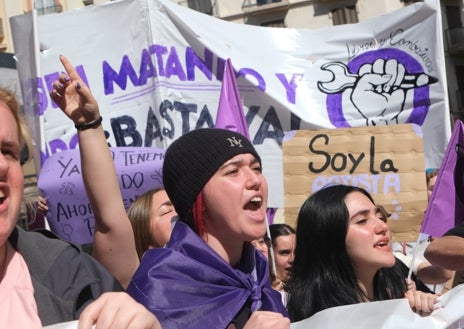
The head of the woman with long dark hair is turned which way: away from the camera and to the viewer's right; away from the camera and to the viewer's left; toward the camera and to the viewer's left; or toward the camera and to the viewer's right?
toward the camera and to the viewer's right

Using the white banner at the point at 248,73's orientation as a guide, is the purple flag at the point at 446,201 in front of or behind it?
in front

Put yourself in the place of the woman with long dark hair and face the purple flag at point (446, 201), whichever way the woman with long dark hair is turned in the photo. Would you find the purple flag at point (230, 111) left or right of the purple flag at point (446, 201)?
left

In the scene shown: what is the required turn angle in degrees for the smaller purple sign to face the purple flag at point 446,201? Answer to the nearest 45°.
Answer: approximately 45° to its left

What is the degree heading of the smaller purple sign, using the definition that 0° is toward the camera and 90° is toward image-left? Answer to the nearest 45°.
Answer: approximately 0°

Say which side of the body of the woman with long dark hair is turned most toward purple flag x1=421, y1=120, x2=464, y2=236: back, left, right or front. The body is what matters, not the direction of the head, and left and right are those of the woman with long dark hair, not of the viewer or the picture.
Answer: left

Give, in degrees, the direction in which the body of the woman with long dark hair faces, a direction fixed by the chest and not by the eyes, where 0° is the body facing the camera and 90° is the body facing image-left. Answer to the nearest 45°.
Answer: approximately 315°

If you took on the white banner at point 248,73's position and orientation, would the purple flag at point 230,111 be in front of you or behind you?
in front

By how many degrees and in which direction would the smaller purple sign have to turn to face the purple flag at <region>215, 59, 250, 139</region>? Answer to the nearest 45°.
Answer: approximately 90° to its left

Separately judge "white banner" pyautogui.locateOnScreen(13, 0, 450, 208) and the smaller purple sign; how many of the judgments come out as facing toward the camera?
2

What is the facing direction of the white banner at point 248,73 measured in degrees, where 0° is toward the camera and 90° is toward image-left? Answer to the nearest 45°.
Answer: approximately 0°
